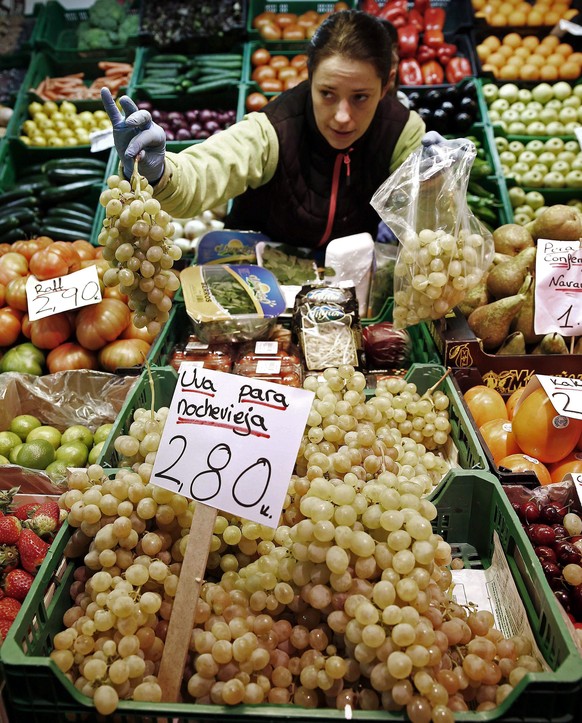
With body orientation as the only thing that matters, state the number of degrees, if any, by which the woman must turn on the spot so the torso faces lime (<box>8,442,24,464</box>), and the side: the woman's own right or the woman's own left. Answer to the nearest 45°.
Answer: approximately 45° to the woman's own right

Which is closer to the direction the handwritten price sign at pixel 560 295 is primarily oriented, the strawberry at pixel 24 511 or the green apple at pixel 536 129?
the strawberry

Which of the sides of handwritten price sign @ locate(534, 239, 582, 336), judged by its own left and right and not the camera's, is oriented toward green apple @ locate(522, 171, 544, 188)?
back

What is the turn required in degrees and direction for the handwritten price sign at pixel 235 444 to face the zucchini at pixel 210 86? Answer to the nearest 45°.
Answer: approximately 180°

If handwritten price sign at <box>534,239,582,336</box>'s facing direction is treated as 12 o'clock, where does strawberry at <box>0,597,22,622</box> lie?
The strawberry is roughly at 1 o'clock from the handwritten price sign.

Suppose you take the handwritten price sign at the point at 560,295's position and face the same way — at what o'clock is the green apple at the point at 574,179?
The green apple is roughly at 6 o'clock from the handwritten price sign.

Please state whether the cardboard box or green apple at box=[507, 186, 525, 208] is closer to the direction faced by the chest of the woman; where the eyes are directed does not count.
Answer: the cardboard box

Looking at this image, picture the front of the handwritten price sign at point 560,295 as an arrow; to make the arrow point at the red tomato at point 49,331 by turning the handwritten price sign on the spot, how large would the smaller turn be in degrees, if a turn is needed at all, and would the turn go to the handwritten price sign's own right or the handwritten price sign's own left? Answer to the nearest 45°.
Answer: approximately 90° to the handwritten price sign's own right

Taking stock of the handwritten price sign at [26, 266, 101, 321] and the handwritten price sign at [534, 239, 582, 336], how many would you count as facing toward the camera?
2
